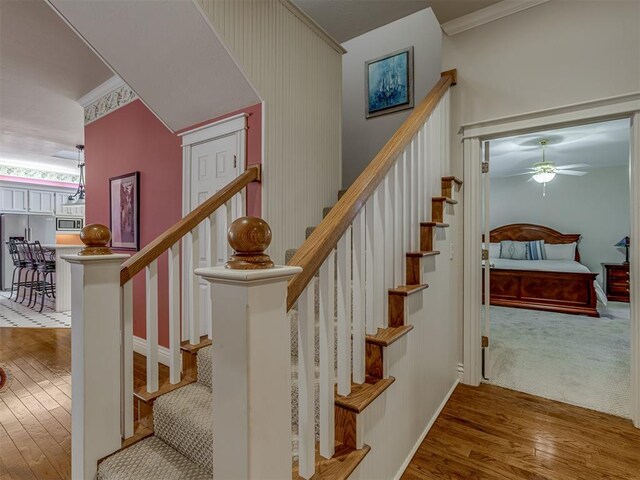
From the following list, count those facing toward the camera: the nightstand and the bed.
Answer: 2

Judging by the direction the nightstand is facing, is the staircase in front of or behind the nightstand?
in front

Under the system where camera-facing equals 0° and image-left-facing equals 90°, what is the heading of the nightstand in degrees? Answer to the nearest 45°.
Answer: approximately 0°

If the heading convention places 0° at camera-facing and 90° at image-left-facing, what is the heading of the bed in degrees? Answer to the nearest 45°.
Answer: approximately 0°
